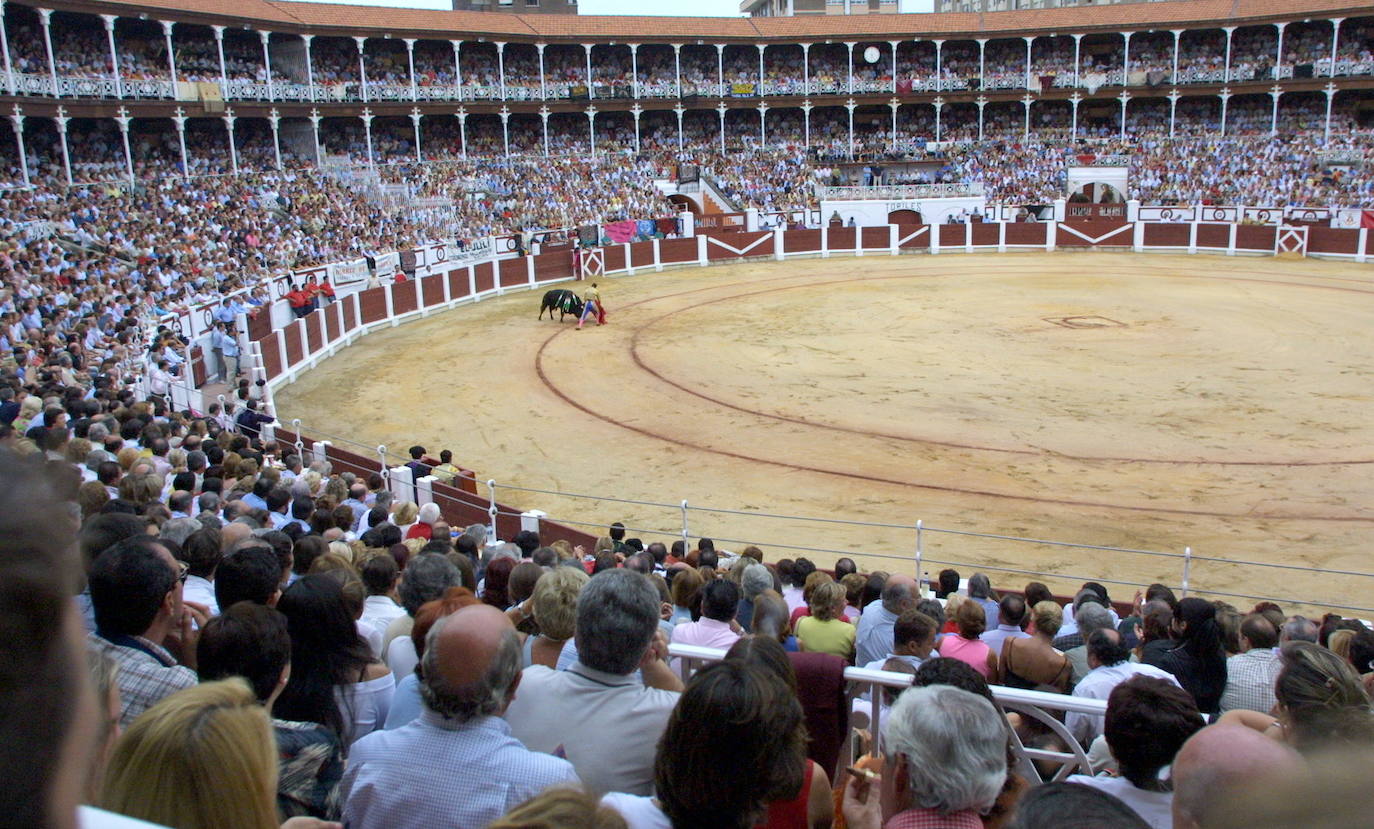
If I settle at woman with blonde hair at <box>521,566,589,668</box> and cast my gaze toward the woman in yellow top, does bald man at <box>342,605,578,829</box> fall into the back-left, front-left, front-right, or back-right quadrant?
back-right

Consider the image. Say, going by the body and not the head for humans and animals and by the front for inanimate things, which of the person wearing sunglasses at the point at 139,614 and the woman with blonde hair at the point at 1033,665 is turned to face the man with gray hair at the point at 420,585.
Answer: the person wearing sunglasses

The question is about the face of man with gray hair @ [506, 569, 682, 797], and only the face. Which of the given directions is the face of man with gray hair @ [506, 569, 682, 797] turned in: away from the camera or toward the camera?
away from the camera

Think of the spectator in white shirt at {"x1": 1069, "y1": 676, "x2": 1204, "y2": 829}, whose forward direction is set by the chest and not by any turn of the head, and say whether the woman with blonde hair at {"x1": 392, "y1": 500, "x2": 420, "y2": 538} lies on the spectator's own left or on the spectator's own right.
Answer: on the spectator's own left

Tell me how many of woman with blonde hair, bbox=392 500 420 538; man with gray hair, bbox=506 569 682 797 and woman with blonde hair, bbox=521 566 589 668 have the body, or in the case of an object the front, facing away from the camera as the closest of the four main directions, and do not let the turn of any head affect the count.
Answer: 3

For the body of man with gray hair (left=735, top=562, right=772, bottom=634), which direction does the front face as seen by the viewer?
away from the camera

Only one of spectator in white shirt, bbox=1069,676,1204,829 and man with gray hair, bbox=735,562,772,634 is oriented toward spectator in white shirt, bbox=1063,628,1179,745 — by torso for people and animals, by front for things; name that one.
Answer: spectator in white shirt, bbox=1069,676,1204,829

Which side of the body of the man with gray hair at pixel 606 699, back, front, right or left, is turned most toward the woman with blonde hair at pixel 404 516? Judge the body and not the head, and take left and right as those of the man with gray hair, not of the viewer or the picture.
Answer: front

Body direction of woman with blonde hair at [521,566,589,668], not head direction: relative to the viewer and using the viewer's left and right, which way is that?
facing away from the viewer

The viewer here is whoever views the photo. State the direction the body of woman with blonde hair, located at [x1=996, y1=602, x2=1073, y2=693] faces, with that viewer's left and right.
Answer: facing away from the viewer

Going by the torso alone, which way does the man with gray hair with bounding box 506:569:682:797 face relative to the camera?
away from the camera

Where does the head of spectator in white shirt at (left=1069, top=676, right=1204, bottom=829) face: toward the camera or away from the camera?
away from the camera

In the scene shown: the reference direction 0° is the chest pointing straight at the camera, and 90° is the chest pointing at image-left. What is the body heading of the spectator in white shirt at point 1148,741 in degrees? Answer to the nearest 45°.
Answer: approximately 180°

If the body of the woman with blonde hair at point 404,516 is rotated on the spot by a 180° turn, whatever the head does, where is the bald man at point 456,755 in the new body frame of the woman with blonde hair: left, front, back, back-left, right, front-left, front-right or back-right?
front

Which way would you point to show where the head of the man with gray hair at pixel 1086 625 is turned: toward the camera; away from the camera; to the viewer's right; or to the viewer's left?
away from the camera

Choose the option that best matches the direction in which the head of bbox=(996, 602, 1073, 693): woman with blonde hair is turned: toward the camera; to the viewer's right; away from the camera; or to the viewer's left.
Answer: away from the camera

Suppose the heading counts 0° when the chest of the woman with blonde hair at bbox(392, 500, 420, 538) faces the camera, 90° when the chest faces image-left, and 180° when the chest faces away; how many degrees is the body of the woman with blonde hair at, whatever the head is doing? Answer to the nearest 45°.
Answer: approximately 180°

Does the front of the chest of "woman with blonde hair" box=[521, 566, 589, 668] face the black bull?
yes

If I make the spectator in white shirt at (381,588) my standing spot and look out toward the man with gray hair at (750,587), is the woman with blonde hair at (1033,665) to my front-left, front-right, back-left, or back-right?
front-right

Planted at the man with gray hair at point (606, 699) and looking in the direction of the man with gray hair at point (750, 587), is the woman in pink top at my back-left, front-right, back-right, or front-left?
front-right
